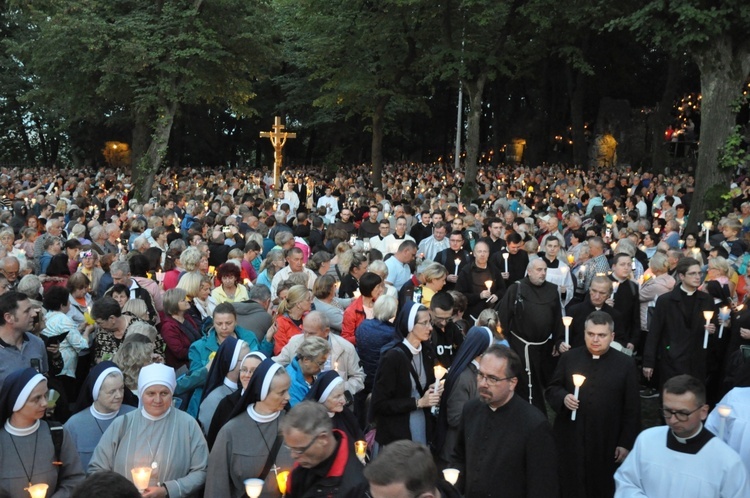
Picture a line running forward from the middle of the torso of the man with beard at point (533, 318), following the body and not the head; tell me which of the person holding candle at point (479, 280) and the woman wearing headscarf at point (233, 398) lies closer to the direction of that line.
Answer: the woman wearing headscarf

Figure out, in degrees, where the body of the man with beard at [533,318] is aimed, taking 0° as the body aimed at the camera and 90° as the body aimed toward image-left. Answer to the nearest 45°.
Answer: approximately 315°

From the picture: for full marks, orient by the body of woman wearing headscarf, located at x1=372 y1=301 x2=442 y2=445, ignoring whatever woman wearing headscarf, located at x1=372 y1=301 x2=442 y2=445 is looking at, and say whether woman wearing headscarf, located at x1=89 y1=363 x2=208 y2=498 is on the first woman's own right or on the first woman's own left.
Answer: on the first woman's own right

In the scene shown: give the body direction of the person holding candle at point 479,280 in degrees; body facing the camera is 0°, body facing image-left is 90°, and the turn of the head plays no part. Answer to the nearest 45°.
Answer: approximately 0°

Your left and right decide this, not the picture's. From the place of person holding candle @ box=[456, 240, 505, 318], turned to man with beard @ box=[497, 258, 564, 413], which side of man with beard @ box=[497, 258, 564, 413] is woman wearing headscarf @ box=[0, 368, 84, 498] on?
right

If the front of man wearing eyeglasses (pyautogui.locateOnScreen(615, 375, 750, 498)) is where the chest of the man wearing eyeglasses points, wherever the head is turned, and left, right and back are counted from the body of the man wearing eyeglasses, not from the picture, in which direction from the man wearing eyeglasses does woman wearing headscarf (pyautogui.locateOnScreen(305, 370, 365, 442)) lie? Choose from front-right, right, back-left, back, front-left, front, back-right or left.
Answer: front-right

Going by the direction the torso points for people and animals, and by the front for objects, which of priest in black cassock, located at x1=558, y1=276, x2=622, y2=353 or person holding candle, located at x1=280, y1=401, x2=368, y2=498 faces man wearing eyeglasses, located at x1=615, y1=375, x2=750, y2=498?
the priest in black cassock

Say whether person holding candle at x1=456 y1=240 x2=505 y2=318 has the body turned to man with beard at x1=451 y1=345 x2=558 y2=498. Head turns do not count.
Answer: yes
